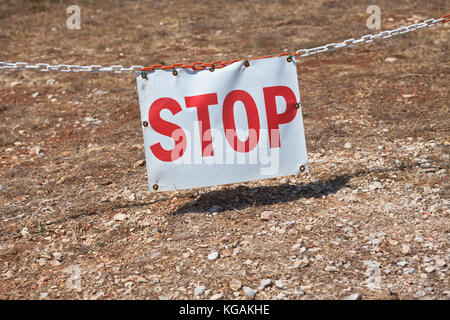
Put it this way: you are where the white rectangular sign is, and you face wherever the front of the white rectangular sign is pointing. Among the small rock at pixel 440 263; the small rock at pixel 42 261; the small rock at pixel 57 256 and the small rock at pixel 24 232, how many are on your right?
3

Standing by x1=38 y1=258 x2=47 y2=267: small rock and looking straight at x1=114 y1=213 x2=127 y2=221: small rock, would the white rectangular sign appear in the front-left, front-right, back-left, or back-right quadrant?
front-right

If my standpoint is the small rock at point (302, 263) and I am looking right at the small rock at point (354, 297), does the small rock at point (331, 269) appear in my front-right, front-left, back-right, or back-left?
front-left

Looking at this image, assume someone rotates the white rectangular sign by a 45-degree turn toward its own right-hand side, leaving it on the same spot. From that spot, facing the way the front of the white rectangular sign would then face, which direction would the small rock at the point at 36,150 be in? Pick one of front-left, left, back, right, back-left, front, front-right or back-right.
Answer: right

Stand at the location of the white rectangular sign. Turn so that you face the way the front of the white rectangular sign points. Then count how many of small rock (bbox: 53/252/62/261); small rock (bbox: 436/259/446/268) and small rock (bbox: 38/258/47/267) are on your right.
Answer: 2

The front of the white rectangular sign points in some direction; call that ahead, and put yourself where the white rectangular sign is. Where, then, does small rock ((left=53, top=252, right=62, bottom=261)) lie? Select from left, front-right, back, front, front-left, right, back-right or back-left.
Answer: right

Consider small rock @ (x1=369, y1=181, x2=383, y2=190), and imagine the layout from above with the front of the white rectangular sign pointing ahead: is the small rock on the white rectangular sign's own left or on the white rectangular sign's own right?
on the white rectangular sign's own left

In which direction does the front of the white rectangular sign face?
toward the camera

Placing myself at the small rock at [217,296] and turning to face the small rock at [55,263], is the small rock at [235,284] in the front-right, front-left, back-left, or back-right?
back-right

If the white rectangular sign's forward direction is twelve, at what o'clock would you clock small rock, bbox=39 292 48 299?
The small rock is roughly at 2 o'clock from the white rectangular sign.

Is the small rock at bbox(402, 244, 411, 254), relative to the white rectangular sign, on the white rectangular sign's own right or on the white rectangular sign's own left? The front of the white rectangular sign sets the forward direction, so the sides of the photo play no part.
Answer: on the white rectangular sign's own left

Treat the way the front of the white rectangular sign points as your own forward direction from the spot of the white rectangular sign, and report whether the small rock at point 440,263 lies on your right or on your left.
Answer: on your left

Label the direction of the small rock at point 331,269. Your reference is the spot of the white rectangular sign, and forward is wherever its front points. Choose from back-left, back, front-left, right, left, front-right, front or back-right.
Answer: front-left

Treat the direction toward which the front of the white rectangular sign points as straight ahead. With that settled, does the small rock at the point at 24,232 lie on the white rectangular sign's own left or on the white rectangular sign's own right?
on the white rectangular sign's own right
